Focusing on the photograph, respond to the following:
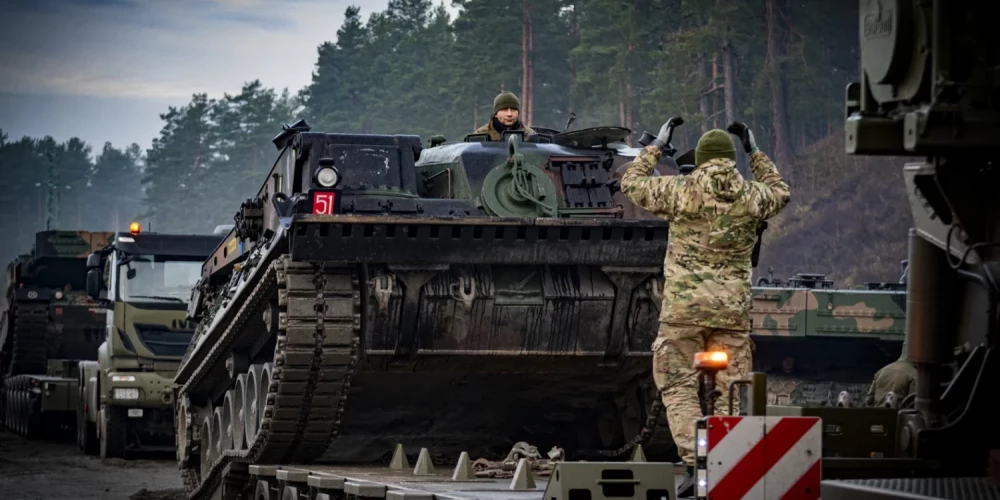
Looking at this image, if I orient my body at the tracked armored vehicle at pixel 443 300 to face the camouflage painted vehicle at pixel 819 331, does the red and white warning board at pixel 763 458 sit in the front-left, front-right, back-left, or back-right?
back-right

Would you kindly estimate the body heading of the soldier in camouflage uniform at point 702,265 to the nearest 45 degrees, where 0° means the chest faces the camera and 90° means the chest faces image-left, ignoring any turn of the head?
approximately 180°

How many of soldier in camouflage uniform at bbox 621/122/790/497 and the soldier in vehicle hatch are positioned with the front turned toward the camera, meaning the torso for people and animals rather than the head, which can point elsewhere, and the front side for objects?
1

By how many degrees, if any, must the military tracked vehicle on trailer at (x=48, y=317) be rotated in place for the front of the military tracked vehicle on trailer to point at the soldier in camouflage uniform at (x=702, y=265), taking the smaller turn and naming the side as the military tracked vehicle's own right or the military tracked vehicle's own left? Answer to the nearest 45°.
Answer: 0° — it already faces them

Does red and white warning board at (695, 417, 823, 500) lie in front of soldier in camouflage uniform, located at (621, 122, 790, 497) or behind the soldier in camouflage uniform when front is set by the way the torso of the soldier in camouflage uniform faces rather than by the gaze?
behind

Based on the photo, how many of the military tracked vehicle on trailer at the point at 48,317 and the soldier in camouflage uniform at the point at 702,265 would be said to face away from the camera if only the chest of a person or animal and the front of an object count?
1

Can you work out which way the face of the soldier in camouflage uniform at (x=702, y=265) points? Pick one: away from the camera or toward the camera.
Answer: away from the camera

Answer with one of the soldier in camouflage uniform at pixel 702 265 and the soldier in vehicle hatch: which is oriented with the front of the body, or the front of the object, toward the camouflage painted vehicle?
the soldier in camouflage uniform
